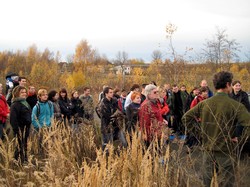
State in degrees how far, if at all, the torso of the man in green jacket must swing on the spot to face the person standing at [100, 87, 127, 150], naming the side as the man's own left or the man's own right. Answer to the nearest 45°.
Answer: approximately 45° to the man's own left

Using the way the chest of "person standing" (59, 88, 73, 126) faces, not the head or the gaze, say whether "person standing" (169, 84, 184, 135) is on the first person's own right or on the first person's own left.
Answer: on the first person's own left

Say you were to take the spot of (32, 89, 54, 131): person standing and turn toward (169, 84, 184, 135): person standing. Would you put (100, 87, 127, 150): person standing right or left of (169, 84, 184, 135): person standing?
right

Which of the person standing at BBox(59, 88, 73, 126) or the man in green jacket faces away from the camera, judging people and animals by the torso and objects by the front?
the man in green jacket

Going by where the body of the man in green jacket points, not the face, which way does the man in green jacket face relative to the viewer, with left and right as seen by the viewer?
facing away from the viewer

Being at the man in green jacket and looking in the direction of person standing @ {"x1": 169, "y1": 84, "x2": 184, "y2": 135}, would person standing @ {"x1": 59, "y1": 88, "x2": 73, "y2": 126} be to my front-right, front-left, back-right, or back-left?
front-left

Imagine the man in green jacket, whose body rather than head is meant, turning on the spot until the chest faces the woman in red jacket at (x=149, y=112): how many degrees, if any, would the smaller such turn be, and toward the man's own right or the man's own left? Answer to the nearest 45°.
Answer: approximately 45° to the man's own left

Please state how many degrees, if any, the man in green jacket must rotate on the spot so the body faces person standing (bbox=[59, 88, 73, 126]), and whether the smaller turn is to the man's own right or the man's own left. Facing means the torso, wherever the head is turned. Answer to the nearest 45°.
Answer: approximately 45° to the man's own left

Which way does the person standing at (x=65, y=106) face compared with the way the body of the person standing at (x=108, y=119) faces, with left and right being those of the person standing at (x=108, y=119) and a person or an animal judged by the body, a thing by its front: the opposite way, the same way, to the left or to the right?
the same way

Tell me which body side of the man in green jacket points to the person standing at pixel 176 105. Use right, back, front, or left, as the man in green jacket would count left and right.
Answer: front

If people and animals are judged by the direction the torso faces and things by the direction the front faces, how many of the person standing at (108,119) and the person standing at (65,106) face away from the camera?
0

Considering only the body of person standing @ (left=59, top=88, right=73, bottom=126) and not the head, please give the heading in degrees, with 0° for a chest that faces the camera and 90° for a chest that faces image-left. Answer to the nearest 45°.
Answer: approximately 315°

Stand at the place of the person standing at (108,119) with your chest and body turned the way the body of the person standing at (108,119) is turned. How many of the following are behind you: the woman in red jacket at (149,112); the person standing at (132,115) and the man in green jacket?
0

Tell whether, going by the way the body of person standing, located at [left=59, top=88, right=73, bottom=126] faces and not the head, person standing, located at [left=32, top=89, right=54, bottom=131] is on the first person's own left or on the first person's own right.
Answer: on the first person's own right

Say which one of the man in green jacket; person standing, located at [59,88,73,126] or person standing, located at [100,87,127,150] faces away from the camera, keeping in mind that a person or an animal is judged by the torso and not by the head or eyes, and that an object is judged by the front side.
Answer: the man in green jacket
